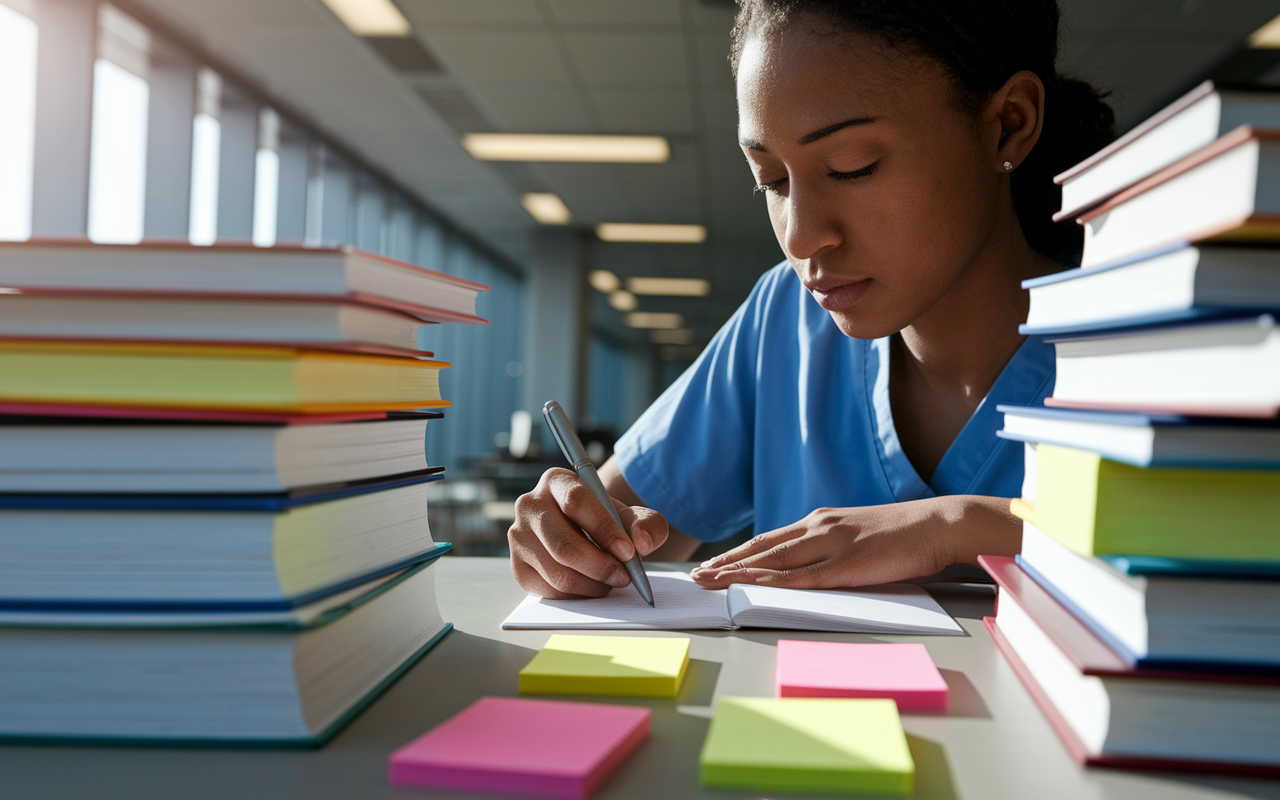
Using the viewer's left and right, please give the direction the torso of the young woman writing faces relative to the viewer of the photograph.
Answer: facing the viewer and to the left of the viewer

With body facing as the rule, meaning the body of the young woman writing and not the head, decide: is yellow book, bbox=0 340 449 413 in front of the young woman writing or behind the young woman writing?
in front

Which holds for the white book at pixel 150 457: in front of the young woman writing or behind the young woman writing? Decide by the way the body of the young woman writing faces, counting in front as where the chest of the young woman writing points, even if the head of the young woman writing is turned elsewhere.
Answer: in front

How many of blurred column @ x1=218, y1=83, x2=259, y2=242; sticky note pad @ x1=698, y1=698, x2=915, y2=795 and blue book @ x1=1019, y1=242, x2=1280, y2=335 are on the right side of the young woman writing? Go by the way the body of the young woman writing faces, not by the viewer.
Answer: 1

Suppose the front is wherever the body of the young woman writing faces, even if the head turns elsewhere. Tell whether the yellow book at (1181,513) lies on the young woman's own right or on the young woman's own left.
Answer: on the young woman's own left

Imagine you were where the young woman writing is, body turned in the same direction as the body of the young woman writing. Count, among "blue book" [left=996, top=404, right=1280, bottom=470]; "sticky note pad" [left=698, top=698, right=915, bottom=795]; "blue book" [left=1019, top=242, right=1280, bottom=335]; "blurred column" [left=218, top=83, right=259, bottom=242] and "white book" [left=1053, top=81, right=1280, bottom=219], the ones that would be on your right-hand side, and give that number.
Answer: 1

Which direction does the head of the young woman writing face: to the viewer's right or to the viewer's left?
to the viewer's left

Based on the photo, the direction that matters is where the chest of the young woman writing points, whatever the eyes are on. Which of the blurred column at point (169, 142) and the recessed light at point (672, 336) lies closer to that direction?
the blurred column

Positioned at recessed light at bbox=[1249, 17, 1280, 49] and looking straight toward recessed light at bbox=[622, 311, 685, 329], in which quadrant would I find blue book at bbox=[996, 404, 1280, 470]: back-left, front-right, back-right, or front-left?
back-left

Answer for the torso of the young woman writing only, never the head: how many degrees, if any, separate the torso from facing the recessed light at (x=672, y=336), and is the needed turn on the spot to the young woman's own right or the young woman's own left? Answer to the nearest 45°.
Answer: approximately 135° to the young woman's own right

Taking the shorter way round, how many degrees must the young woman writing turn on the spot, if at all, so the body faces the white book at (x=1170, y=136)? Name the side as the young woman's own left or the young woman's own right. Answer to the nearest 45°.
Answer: approximately 45° to the young woman's own left
